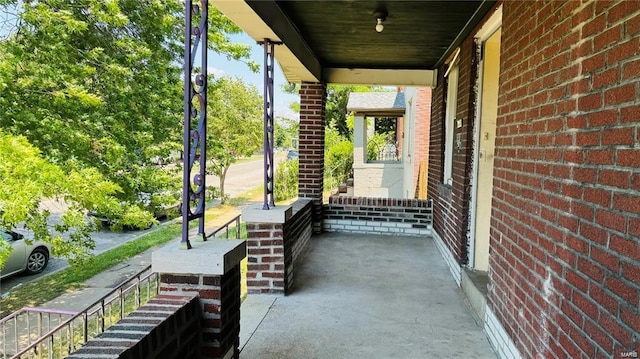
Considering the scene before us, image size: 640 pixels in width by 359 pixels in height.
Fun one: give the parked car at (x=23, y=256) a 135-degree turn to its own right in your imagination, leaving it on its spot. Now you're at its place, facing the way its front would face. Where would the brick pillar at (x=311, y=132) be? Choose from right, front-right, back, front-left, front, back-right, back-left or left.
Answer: front-left

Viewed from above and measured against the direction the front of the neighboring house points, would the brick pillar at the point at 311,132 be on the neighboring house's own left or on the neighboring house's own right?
on the neighboring house's own left

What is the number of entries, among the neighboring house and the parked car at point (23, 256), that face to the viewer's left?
1

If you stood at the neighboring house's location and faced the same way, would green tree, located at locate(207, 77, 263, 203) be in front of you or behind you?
in front

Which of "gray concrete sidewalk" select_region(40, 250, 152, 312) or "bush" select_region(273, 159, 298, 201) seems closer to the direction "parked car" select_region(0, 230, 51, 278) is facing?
the bush

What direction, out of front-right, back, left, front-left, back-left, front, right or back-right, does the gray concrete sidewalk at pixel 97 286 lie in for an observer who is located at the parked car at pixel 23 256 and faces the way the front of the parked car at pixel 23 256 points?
right

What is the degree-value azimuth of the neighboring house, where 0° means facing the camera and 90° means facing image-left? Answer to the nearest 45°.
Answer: approximately 90°

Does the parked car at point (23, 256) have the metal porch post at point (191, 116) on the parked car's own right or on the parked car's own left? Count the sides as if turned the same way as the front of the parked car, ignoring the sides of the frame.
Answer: on the parked car's own right

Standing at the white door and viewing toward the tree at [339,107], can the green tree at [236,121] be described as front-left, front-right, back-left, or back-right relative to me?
front-left

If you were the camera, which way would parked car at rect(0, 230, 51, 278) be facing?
facing away from the viewer and to the right of the viewer

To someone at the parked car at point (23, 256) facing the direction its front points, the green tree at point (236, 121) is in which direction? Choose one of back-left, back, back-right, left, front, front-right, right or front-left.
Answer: front

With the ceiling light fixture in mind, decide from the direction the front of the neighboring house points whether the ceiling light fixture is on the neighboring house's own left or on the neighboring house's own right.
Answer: on the neighboring house's own left

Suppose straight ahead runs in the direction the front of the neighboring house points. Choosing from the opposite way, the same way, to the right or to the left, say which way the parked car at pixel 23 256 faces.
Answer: to the right

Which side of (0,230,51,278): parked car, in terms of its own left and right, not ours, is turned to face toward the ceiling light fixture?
right
